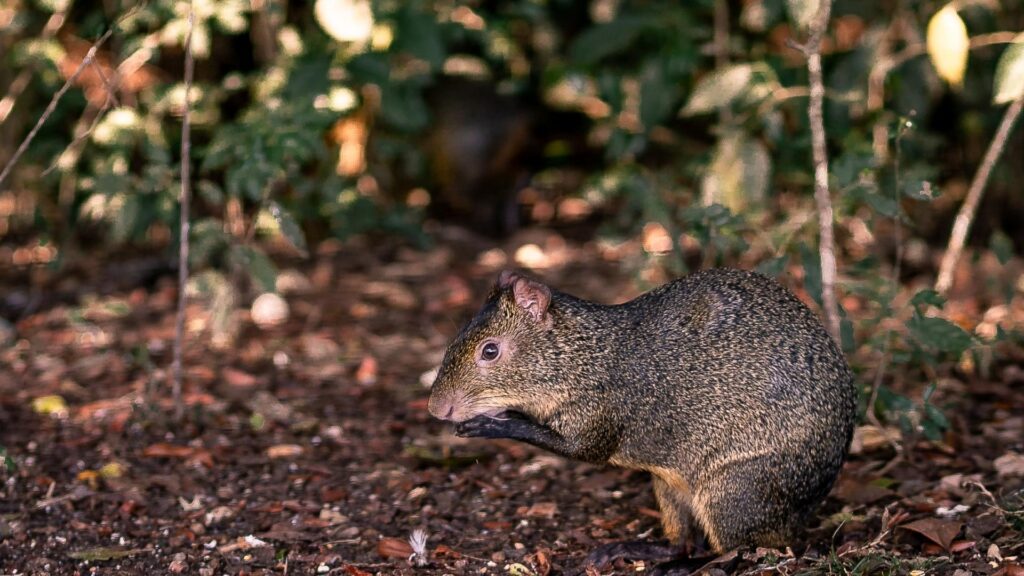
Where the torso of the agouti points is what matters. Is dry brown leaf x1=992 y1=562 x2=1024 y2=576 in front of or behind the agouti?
behind

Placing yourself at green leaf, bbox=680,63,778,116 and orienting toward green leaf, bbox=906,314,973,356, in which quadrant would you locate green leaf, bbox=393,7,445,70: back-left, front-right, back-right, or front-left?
back-right

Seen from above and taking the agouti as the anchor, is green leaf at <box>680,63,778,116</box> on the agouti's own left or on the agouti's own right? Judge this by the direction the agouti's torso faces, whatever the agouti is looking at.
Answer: on the agouti's own right

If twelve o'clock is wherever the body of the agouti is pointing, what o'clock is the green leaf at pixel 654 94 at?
The green leaf is roughly at 3 o'clock from the agouti.

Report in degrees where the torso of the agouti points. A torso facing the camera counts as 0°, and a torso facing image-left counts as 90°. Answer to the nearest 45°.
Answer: approximately 90°

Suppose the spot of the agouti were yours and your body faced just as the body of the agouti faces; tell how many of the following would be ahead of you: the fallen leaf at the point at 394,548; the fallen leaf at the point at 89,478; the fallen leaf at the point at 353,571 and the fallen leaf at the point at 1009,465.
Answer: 3

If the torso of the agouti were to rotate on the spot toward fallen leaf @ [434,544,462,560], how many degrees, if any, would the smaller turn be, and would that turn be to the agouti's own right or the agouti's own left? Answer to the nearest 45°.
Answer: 0° — it already faces it

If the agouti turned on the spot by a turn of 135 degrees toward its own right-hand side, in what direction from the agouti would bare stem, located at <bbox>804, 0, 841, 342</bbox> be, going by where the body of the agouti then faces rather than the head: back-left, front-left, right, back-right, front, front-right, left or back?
front

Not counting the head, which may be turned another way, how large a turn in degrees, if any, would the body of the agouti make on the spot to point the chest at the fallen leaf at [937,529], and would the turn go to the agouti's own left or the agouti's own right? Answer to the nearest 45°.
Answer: approximately 180°

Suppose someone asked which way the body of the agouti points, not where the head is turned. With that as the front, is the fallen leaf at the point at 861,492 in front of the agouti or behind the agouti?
behind
